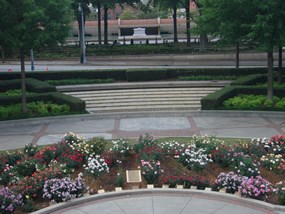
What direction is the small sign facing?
toward the camera

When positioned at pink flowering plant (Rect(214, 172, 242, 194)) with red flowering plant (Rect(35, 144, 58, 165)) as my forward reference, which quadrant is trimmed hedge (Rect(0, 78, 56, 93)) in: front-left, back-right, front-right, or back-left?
front-right

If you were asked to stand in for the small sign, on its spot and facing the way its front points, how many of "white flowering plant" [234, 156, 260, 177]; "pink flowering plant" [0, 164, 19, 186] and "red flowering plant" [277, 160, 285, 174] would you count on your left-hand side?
2

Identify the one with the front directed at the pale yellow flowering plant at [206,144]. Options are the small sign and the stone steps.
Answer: the stone steps

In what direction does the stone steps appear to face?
toward the camera

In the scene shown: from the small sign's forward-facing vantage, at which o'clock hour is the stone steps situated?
The stone steps is roughly at 6 o'clock from the small sign.

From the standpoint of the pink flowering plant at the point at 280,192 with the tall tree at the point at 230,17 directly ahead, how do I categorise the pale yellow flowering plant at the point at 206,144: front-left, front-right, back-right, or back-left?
front-left

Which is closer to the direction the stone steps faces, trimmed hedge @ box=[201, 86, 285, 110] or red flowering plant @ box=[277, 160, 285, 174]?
the red flowering plant

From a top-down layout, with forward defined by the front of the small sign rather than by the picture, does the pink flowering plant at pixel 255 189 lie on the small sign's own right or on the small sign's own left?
on the small sign's own left

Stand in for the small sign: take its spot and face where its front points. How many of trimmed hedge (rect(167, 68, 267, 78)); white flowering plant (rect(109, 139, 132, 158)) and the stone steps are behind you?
3

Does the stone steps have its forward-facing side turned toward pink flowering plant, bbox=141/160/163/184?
yes

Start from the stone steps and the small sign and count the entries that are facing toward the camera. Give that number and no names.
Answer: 2

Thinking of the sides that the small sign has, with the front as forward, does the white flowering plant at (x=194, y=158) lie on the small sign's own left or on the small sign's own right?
on the small sign's own left

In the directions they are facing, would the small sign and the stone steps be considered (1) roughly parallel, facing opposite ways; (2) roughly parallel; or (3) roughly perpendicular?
roughly parallel

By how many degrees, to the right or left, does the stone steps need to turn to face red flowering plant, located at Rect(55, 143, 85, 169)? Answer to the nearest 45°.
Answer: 0° — it already faces it
